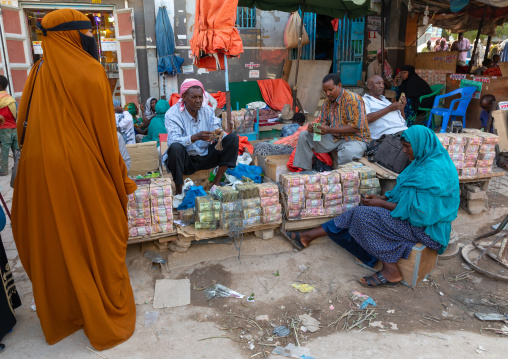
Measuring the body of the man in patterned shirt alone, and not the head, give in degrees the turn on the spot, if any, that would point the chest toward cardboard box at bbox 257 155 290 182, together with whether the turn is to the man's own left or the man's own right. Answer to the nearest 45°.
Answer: approximately 45° to the man's own right

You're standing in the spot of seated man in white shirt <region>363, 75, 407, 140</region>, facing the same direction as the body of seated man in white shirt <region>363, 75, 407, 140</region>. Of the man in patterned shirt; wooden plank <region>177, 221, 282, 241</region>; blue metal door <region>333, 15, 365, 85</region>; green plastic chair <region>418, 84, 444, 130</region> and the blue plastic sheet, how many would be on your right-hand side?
3

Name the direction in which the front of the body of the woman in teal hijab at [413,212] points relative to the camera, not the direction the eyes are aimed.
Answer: to the viewer's left

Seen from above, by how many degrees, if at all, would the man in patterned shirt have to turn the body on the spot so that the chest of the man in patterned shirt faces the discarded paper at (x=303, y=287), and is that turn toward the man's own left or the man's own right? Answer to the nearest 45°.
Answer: approximately 45° to the man's own left

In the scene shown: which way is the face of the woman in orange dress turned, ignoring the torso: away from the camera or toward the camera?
away from the camera

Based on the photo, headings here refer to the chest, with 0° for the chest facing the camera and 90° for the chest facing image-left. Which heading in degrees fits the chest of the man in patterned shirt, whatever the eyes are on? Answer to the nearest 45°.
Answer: approximately 45°

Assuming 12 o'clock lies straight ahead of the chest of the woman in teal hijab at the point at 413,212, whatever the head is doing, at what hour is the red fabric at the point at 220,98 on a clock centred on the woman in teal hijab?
The red fabric is roughly at 2 o'clock from the woman in teal hijab.

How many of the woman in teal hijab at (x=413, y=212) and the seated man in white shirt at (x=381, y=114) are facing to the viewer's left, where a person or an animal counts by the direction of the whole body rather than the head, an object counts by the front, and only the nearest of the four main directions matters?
1

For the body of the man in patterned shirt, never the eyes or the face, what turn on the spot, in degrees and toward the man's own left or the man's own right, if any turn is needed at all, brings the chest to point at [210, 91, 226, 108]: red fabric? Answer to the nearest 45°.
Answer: approximately 90° to the man's own right

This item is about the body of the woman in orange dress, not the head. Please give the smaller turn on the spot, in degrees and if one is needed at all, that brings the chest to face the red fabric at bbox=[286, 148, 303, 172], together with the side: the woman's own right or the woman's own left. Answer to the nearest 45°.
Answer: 0° — they already face it

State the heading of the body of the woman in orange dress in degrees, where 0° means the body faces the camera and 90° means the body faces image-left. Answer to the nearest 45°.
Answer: approximately 225°

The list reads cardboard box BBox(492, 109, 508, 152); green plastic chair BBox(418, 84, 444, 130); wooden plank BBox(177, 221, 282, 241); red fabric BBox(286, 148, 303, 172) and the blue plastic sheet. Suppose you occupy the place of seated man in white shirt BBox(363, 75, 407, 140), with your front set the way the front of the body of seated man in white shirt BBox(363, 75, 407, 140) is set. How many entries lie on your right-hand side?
3
